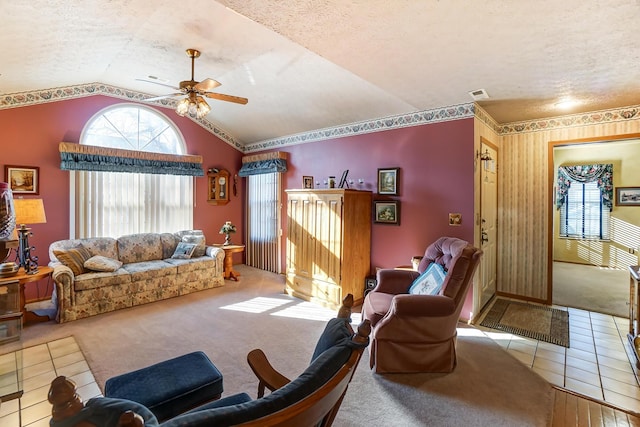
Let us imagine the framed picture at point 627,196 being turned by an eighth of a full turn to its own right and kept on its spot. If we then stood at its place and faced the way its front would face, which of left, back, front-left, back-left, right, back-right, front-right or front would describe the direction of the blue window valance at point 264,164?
front

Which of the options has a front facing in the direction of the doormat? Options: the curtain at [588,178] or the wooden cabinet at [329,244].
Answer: the curtain

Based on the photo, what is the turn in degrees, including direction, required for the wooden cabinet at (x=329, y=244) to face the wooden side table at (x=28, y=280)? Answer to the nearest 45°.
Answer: approximately 45° to its right

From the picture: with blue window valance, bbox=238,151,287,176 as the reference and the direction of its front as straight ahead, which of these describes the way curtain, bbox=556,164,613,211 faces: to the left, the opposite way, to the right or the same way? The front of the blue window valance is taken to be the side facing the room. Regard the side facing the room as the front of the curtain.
the same way

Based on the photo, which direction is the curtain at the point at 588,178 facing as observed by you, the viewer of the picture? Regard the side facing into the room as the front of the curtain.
facing the viewer

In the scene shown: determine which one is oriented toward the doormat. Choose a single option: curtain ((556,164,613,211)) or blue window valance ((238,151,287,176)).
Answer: the curtain

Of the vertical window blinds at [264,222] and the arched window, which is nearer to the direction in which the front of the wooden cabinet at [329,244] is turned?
the arched window

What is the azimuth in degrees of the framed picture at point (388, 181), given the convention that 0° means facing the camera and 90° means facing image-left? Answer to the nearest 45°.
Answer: approximately 45°

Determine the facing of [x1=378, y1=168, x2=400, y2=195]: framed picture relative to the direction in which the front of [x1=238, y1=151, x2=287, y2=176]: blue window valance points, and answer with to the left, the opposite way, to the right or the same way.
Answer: the same way

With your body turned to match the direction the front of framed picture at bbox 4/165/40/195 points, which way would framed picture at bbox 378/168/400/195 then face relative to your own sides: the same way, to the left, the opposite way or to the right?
to the right

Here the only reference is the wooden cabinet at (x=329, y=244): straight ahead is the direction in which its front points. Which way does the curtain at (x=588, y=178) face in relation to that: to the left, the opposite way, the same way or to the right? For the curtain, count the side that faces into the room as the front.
the same way

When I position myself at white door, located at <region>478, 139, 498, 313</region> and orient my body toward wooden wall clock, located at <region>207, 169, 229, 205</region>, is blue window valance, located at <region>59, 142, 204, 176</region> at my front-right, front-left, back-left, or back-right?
front-left

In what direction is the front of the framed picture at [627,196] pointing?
toward the camera

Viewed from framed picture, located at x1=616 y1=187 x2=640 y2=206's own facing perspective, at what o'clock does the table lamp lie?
The table lamp is roughly at 1 o'clock from the framed picture.

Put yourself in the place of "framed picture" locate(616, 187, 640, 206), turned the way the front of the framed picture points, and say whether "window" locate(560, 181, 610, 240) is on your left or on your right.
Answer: on your right

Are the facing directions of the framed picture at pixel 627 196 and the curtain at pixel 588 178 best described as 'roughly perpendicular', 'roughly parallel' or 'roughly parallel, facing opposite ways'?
roughly parallel

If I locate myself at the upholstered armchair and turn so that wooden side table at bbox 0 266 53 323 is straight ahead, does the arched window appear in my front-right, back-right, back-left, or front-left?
front-right

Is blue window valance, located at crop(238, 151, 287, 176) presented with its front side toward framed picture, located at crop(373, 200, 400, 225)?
no
